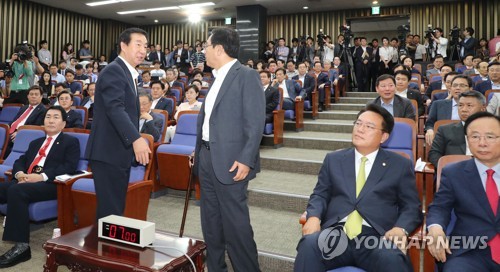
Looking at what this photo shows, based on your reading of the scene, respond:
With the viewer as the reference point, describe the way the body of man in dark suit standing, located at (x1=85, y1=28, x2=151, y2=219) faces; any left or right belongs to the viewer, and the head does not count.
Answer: facing to the right of the viewer

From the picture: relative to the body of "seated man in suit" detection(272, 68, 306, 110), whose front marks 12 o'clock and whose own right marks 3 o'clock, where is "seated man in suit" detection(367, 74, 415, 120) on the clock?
"seated man in suit" detection(367, 74, 415, 120) is roughly at 10 o'clock from "seated man in suit" detection(272, 68, 306, 110).

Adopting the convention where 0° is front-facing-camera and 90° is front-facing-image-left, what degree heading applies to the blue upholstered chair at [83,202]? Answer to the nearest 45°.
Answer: approximately 45°

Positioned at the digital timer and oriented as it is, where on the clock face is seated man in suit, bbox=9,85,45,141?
The seated man in suit is roughly at 4 o'clock from the digital timer.

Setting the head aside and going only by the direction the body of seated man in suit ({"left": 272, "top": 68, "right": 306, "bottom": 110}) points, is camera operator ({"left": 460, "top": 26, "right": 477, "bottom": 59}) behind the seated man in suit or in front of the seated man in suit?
behind

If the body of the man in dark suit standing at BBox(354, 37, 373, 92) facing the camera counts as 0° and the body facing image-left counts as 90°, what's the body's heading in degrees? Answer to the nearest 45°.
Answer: approximately 0°
